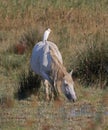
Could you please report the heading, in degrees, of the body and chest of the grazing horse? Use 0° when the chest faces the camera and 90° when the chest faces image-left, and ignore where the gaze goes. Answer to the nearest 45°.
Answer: approximately 315°

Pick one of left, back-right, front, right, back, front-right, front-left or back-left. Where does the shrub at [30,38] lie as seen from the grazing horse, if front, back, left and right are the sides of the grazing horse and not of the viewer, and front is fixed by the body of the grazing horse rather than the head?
back-left
